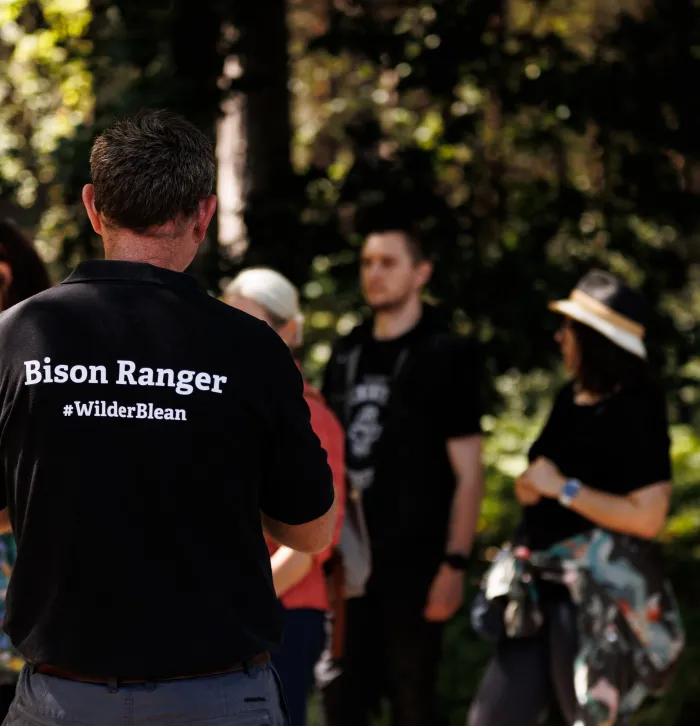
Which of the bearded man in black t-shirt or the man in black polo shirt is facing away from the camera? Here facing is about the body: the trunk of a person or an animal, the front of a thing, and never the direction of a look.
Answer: the man in black polo shirt

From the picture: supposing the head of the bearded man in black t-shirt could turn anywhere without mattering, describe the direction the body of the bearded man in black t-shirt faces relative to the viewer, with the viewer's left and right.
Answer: facing the viewer and to the left of the viewer

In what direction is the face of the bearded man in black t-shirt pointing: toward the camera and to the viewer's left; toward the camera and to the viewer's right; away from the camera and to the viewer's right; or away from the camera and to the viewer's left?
toward the camera and to the viewer's left

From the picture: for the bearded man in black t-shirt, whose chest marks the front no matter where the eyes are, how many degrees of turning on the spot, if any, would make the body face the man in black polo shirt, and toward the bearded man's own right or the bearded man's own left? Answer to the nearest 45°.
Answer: approximately 45° to the bearded man's own left

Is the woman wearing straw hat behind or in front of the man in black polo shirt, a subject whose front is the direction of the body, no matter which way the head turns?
in front

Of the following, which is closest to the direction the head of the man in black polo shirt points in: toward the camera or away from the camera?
away from the camera

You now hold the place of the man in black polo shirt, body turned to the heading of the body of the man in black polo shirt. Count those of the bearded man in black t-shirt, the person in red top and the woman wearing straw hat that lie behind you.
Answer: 0

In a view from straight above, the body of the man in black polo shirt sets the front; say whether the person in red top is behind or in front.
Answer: in front

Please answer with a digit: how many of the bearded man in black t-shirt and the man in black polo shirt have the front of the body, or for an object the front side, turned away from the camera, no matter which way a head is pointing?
1

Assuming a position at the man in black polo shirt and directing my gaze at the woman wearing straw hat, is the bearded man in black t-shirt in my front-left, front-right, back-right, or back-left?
front-left

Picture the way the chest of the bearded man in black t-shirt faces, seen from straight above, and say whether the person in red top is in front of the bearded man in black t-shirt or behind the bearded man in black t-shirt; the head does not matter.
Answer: in front

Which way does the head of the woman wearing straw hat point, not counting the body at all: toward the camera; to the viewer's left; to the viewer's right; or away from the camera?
to the viewer's left

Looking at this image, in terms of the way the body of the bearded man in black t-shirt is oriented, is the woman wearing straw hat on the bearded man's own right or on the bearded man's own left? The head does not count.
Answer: on the bearded man's own left

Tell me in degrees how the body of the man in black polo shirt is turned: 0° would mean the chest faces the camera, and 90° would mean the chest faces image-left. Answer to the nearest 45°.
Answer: approximately 180°
